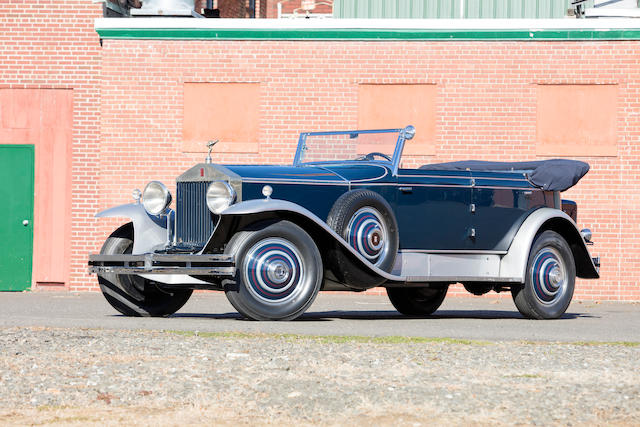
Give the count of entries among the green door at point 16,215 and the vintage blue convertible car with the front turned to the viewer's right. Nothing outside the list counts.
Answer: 0

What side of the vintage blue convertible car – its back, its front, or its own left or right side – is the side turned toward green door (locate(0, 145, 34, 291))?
right

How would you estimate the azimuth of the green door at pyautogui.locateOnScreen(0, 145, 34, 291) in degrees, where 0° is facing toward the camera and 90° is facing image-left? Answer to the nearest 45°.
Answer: approximately 0°

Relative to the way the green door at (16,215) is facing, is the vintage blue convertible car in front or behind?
in front

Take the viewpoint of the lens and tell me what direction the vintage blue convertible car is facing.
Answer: facing the viewer and to the left of the viewer
